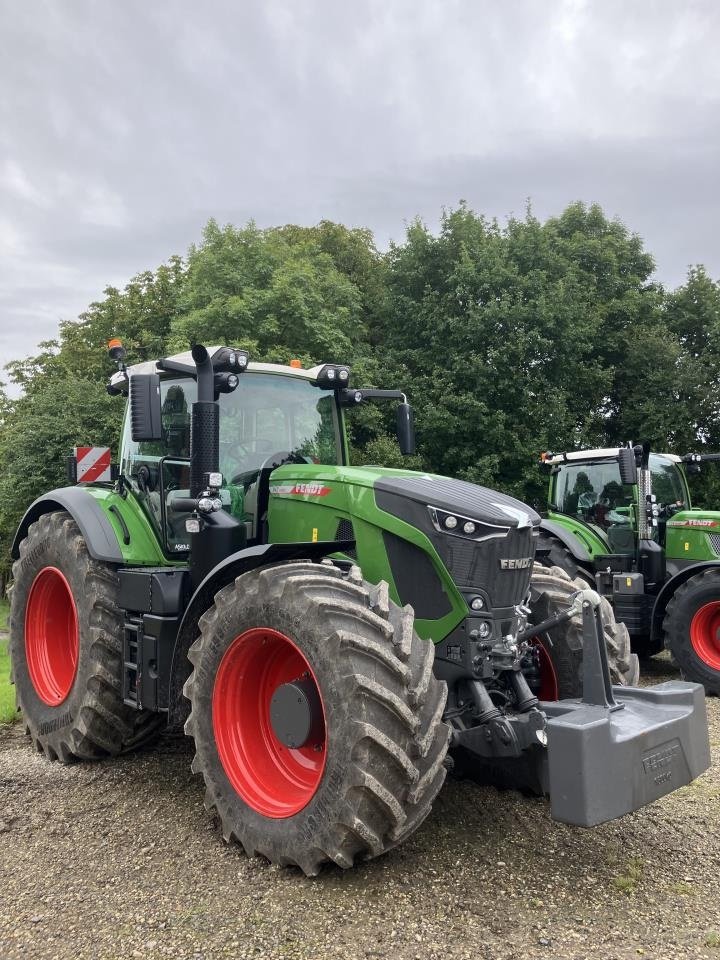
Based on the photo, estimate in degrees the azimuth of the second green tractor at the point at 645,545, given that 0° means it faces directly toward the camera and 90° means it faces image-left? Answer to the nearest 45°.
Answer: approximately 315°

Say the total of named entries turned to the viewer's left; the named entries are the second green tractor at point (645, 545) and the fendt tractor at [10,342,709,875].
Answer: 0

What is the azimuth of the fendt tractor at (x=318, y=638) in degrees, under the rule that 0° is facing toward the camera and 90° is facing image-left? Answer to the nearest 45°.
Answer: approximately 315°

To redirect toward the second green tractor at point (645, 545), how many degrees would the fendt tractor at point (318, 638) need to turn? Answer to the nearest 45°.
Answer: approximately 90° to its left

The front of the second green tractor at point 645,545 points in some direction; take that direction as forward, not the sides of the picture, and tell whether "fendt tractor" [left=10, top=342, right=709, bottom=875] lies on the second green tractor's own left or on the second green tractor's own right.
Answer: on the second green tractor's own right
